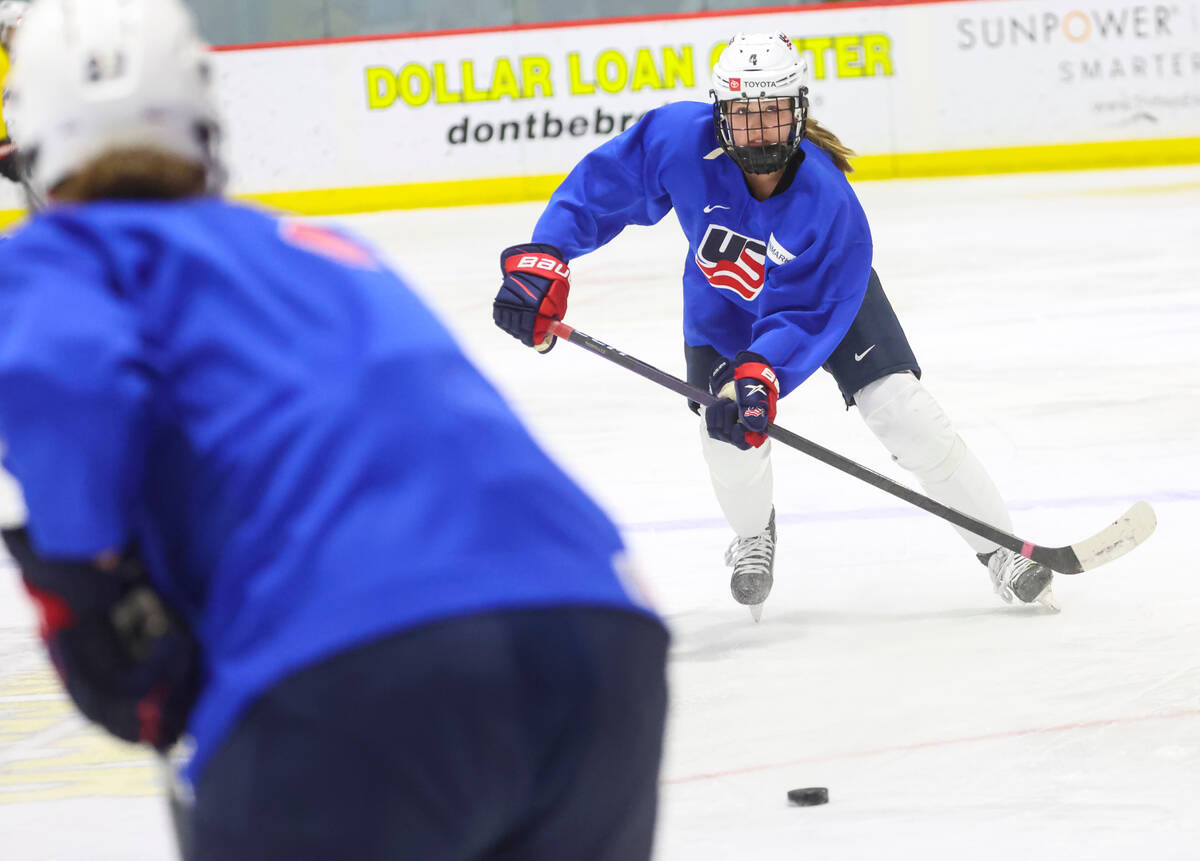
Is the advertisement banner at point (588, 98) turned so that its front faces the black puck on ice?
yes

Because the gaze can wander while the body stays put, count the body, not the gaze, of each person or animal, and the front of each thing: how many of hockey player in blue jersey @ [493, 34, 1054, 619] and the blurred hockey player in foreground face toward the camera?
1

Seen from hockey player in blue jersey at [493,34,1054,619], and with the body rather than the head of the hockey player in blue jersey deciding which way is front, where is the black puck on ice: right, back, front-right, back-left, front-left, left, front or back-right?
front

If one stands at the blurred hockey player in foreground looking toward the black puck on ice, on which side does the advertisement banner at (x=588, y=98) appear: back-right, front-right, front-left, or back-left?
front-left

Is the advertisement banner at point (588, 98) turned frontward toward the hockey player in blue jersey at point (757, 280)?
yes

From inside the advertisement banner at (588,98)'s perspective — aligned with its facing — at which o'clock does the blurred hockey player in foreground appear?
The blurred hockey player in foreground is roughly at 12 o'clock from the advertisement banner.

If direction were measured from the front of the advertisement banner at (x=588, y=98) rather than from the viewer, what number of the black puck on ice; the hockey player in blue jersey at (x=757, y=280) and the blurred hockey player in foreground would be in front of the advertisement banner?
3

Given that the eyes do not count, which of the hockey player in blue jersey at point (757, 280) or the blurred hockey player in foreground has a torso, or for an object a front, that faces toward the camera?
the hockey player in blue jersey

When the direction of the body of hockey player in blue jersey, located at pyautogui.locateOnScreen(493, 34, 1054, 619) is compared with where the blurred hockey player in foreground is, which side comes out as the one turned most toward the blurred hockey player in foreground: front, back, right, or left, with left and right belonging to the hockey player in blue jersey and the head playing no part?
front

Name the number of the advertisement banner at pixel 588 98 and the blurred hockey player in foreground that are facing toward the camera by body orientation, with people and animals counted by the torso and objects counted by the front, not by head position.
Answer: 1

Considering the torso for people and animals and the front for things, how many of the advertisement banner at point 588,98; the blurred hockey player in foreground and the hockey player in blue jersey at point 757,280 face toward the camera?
2

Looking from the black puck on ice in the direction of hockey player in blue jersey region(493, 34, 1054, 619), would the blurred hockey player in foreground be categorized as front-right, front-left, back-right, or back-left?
back-left

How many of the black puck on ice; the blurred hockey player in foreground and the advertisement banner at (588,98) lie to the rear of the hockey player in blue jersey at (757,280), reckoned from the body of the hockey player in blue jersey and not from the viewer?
1

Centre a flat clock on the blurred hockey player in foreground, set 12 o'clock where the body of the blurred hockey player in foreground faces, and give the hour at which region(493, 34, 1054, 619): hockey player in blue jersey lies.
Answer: The hockey player in blue jersey is roughly at 2 o'clock from the blurred hockey player in foreground.

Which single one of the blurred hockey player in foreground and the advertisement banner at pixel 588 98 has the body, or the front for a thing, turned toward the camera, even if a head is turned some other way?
the advertisement banner

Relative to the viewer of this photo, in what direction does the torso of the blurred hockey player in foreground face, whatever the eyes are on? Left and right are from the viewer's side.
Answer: facing away from the viewer and to the left of the viewer

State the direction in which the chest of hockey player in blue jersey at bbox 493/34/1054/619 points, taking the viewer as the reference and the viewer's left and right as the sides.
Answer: facing the viewer
